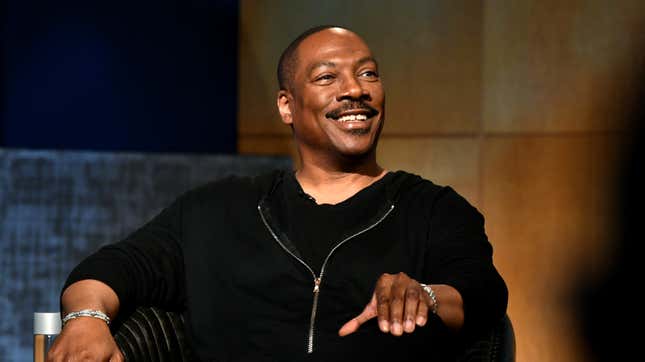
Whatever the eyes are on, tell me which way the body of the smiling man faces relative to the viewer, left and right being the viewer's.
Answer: facing the viewer

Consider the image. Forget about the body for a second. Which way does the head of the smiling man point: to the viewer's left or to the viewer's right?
to the viewer's right
